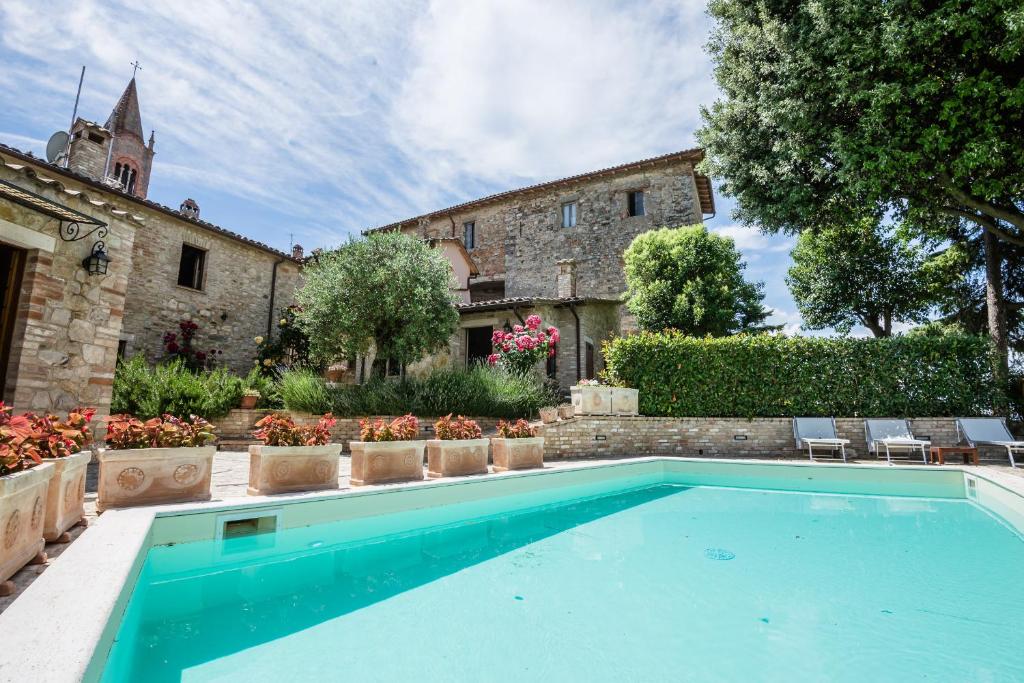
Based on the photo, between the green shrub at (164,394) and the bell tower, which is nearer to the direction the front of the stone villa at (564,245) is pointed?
the green shrub

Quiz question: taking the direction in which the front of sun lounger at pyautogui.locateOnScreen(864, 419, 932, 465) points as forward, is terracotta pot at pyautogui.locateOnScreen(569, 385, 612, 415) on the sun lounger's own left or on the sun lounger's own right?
on the sun lounger's own right

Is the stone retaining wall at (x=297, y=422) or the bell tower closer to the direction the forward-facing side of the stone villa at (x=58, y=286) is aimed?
the stone retaining wall

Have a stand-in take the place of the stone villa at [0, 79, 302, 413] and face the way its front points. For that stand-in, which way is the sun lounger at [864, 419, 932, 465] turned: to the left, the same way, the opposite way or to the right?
to the right

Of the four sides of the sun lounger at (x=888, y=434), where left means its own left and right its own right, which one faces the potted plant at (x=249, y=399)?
right

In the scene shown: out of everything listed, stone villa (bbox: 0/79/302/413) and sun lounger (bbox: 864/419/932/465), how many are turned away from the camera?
0

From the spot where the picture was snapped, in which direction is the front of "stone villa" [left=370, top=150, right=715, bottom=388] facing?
facing the viewer and to the left of the viewer

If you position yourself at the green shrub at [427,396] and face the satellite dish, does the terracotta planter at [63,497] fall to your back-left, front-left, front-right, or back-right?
front-left

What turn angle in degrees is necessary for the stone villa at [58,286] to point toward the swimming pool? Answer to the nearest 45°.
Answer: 0° — it already faces it

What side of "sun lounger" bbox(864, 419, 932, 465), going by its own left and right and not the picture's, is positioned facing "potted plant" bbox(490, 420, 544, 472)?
right

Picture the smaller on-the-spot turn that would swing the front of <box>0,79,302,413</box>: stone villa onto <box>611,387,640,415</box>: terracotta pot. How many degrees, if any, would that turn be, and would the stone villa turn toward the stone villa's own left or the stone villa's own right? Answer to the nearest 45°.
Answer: approximately 45° to the stone villa's own left

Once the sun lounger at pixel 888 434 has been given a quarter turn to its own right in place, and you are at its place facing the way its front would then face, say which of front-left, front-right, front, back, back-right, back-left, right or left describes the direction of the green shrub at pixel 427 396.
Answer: front

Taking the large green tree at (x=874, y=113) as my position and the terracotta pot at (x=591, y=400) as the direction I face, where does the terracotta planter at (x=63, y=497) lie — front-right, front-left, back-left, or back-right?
front-left

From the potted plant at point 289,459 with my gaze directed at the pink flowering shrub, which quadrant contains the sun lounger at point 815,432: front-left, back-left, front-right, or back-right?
front-right

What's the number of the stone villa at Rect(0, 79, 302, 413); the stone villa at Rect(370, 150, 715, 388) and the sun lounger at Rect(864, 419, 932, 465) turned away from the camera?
0

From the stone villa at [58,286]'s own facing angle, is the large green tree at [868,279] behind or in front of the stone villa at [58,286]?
in front

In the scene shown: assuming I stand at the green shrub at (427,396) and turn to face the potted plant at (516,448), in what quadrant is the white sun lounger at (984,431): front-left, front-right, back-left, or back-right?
front-left

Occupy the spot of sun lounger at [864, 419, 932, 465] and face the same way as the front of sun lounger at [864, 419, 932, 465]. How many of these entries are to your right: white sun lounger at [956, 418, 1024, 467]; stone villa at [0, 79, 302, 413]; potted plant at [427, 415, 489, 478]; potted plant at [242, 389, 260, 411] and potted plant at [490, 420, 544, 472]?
4

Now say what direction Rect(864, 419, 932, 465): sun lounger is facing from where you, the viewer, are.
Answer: facing the viewer and to the right of the viewer

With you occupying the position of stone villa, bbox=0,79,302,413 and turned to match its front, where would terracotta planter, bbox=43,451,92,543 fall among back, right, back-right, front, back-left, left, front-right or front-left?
front-right

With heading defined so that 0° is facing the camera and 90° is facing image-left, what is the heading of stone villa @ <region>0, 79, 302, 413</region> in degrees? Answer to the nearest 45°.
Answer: approximately 315°
